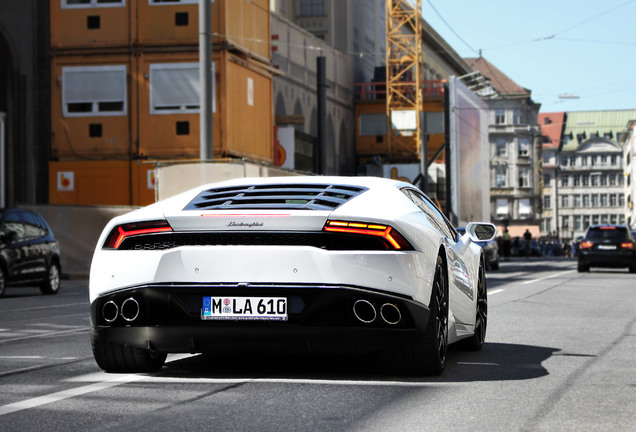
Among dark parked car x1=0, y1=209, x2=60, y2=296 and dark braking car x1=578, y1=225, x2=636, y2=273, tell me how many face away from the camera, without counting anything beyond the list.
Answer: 1

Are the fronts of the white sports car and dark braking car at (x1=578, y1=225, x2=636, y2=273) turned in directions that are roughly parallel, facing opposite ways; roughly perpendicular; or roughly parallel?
roughly parallel

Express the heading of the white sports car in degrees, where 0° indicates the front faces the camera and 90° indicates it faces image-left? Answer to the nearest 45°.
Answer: approximately 180°

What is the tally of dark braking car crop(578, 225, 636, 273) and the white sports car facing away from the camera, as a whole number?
2

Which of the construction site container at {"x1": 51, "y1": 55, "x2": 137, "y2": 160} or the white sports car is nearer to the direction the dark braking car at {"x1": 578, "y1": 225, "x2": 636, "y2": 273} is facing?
the construction site container

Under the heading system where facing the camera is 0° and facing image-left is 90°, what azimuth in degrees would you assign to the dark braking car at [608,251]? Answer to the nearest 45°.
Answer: approximately 180°

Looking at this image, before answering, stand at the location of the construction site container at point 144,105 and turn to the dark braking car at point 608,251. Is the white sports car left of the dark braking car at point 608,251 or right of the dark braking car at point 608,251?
right

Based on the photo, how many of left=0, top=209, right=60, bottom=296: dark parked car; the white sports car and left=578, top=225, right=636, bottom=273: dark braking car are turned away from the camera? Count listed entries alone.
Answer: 2

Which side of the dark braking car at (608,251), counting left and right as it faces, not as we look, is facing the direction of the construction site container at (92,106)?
left

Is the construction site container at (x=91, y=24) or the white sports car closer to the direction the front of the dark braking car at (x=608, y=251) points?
the construction site container

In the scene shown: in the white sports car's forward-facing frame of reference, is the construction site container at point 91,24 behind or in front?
in front

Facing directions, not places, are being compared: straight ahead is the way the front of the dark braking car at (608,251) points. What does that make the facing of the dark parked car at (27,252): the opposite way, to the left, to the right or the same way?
the opposite way

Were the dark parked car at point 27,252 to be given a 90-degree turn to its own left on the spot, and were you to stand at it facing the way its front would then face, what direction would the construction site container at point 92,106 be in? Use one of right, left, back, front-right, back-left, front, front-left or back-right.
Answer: back-left

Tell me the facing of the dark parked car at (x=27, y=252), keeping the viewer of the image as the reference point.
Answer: facing the viewer and to the left of the viewer

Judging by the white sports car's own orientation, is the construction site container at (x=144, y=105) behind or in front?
in front
